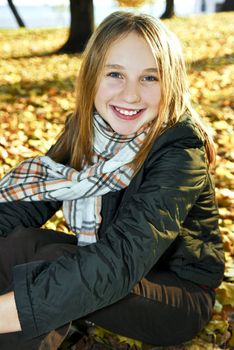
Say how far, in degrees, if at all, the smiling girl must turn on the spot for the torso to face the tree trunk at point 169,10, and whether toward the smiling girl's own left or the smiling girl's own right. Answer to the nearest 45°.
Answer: approximately 135° to the smiling girl's own right

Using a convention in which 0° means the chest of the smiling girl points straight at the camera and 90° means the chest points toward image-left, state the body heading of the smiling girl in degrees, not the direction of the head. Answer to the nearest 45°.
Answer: approximately 45°

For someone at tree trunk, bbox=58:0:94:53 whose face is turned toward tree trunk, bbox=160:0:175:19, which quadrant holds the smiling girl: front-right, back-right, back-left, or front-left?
back-right

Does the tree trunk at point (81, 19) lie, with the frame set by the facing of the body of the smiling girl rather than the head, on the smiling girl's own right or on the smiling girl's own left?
on the smiling girl's own right

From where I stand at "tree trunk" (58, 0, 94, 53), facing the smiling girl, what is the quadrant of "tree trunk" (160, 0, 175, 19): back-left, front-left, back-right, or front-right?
back-left
